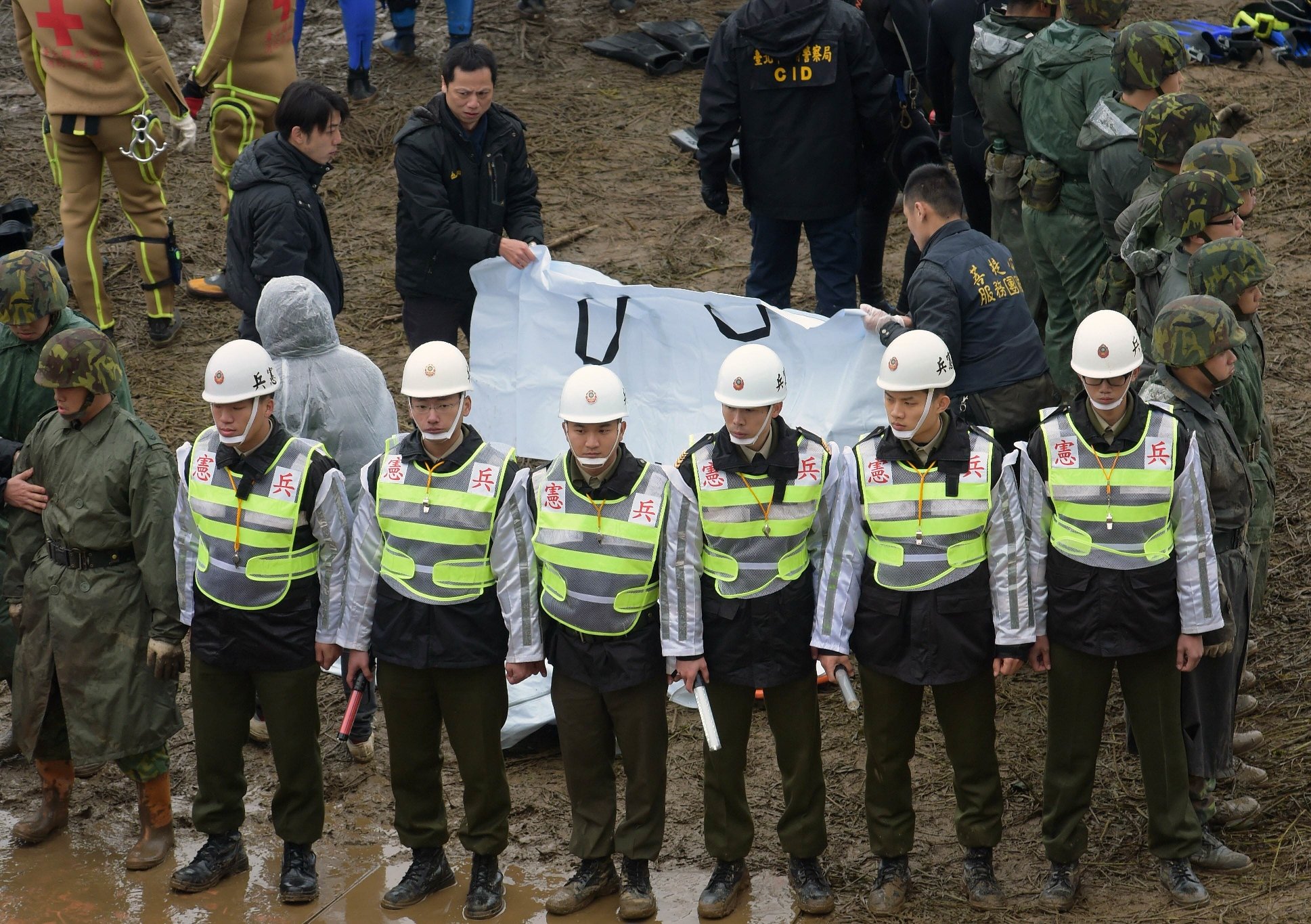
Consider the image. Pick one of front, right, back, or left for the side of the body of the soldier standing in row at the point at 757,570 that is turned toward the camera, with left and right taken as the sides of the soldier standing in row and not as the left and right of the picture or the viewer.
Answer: front

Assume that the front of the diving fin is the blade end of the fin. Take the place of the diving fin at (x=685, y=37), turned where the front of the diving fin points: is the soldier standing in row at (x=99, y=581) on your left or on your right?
on your left

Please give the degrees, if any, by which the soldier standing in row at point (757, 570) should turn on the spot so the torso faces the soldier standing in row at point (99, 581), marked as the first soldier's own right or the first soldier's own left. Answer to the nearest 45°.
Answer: approximately 90° to the first soldier's own right

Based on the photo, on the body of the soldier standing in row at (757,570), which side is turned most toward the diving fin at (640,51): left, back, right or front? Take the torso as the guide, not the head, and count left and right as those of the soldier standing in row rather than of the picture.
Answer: back
